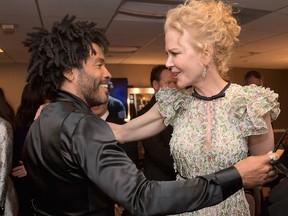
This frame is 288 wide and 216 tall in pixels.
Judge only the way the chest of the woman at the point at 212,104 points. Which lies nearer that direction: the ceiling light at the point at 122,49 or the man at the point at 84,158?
the man

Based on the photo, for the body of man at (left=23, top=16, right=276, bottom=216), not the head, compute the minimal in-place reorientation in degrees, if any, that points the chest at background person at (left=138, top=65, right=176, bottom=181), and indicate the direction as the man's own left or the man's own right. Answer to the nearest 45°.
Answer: approximately 45° to the man's own left

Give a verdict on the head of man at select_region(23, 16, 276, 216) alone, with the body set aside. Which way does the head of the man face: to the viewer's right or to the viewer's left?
to the viewer's right

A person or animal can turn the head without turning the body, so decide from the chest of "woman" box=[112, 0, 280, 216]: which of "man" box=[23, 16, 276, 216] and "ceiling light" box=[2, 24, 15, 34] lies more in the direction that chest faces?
the man

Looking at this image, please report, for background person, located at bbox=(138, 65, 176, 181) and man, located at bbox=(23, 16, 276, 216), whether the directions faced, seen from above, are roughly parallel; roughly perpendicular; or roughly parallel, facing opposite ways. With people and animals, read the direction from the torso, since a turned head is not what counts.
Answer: roughly perpendicular

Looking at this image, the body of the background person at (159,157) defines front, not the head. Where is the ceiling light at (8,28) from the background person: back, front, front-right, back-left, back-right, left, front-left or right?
back

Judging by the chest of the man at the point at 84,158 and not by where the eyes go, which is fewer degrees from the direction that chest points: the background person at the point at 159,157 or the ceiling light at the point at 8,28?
the background person

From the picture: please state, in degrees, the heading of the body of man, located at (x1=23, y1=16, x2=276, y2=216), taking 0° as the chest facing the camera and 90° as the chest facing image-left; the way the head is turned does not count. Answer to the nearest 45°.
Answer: approximately 225°

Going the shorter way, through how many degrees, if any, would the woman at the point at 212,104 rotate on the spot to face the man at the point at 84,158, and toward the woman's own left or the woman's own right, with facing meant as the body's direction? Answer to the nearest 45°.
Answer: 0° — they already face them

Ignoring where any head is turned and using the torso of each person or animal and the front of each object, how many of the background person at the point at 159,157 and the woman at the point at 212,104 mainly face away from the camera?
0

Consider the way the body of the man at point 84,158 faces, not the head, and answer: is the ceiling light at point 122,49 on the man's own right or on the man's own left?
on the man's own left

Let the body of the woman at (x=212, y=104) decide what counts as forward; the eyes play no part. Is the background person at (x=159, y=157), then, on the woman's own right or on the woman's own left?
on the woman's own right

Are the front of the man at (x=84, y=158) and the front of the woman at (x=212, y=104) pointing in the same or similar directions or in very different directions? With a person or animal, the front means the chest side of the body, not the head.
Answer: very different directions

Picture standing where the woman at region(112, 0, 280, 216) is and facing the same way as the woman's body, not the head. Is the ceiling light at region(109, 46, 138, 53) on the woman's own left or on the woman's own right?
on the woman's own right
